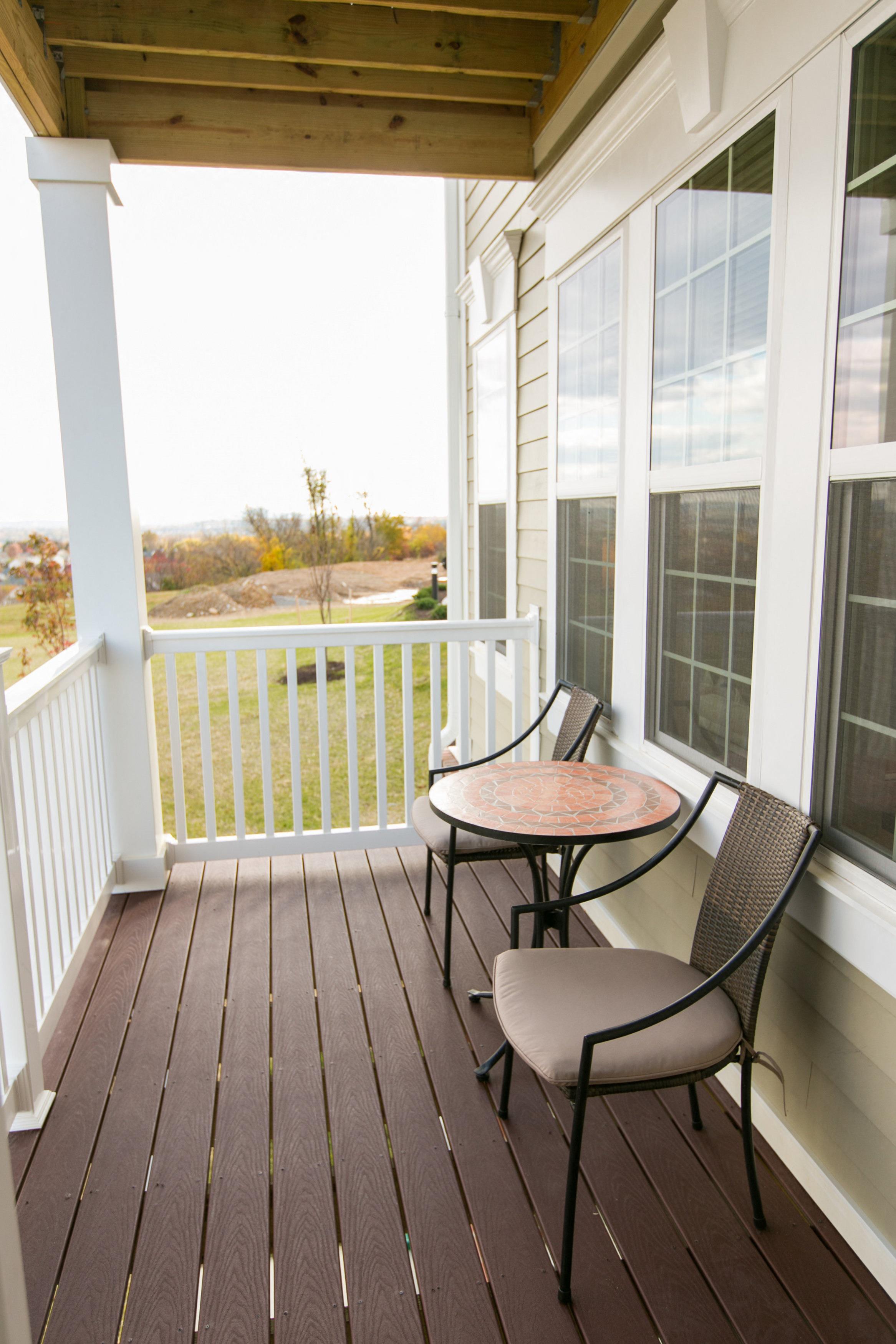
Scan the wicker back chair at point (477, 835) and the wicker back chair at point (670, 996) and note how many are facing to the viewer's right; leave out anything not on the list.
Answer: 0

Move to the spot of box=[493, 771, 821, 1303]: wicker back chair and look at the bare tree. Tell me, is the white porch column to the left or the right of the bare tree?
left

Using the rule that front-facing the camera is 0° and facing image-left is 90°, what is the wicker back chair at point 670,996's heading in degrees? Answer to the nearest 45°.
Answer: approximately 45°

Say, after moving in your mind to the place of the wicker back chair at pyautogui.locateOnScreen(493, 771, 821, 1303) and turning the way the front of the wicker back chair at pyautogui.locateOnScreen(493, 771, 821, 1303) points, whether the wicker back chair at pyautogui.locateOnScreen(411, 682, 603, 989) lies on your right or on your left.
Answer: on your right

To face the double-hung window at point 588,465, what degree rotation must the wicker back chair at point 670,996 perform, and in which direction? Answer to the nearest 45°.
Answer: approximately 135° to its right

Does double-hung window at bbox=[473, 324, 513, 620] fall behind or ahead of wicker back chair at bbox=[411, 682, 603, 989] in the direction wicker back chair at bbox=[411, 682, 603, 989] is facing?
behind

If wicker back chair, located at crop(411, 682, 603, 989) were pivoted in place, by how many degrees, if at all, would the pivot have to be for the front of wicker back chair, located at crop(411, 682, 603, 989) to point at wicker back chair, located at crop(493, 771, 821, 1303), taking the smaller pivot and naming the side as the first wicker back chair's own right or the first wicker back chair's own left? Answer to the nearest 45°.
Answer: approximately 45° to the first wicker back chair's own left

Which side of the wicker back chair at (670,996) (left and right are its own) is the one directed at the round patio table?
right

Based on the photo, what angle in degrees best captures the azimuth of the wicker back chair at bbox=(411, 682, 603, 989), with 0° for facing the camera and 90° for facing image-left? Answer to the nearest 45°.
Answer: approximately 45°
